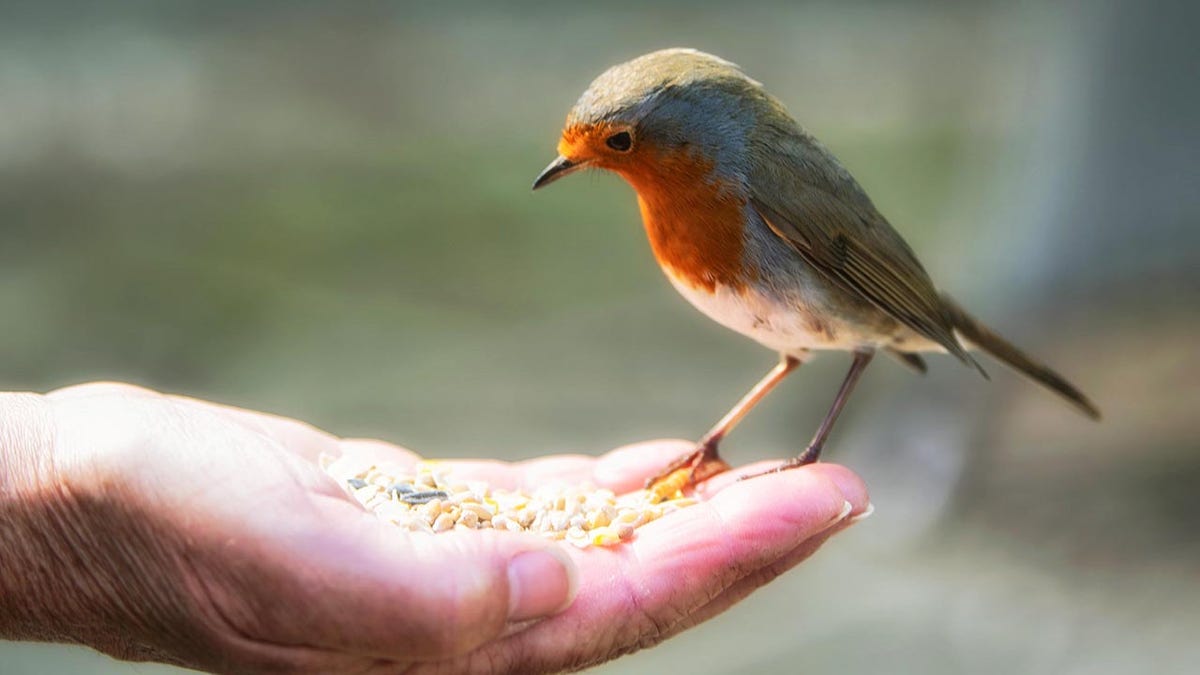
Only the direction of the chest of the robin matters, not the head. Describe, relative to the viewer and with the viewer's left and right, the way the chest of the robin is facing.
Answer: facing to the left of the viewer

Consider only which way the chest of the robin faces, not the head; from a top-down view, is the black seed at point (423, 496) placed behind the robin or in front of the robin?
in front
